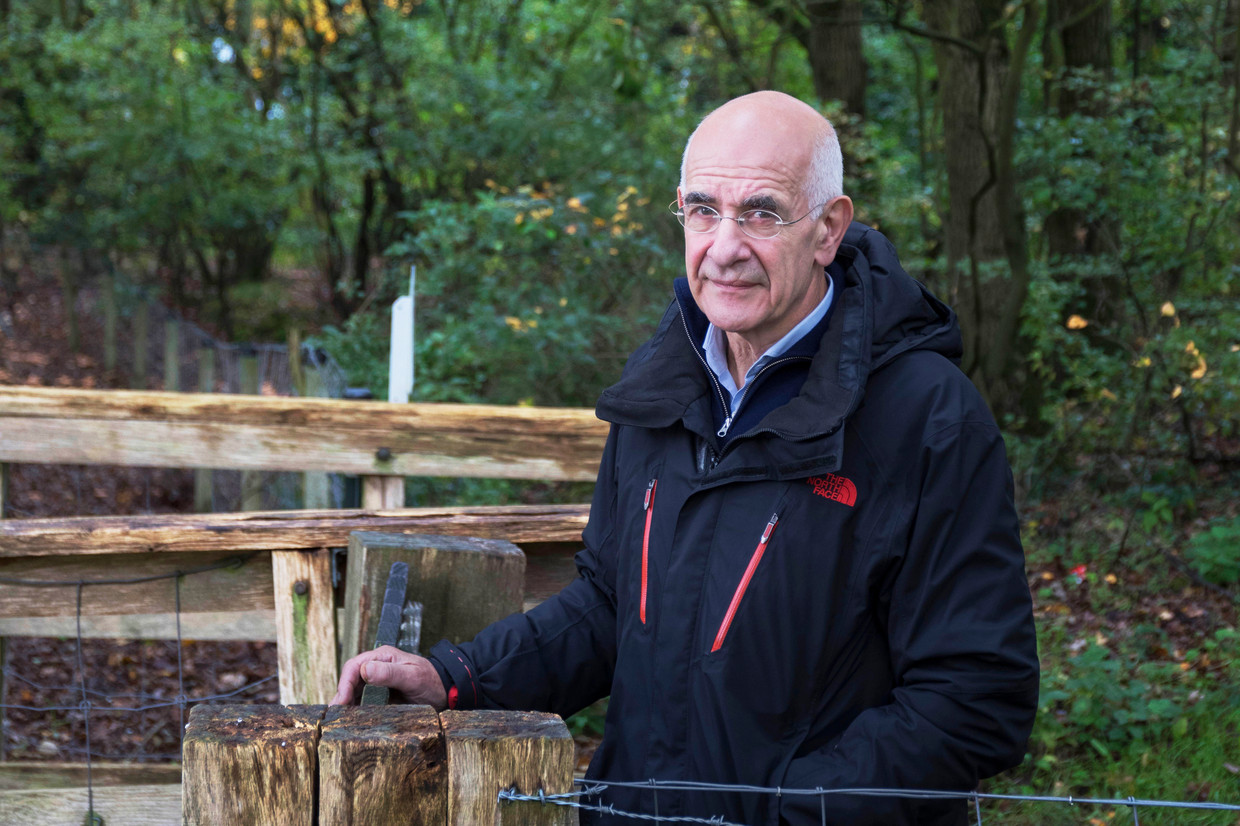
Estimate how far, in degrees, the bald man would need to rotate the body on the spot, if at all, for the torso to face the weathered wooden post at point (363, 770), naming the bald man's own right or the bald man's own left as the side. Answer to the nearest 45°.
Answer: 0° — they already face it

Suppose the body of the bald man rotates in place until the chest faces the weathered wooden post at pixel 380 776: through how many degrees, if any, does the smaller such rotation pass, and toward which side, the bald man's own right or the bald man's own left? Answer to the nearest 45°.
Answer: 0° — they already face it

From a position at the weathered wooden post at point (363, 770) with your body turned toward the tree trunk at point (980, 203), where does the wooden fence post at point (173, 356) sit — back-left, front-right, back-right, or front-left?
front-left

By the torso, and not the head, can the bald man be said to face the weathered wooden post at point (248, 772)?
yes

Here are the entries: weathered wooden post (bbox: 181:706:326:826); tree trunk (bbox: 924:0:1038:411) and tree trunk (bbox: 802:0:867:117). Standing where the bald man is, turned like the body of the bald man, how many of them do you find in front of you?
1

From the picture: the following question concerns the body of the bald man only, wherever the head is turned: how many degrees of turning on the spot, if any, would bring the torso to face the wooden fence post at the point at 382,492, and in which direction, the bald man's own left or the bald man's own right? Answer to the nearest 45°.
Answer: approximately 90° to the bald man's own right

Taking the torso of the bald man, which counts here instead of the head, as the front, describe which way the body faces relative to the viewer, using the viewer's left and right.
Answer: facing the viewer and to the left of the viewer

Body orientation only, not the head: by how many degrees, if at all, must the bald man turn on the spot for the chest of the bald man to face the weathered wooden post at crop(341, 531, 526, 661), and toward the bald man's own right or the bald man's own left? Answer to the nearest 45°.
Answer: approximately 90° to the bald man's own right

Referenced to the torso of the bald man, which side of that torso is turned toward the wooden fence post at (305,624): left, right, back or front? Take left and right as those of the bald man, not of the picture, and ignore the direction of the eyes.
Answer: right

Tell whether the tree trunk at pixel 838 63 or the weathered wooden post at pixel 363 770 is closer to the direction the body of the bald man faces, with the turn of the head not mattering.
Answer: the weathered wooden post

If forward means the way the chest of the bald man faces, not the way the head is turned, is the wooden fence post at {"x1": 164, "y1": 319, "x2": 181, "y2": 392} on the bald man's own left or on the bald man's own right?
on the bald man's own right
